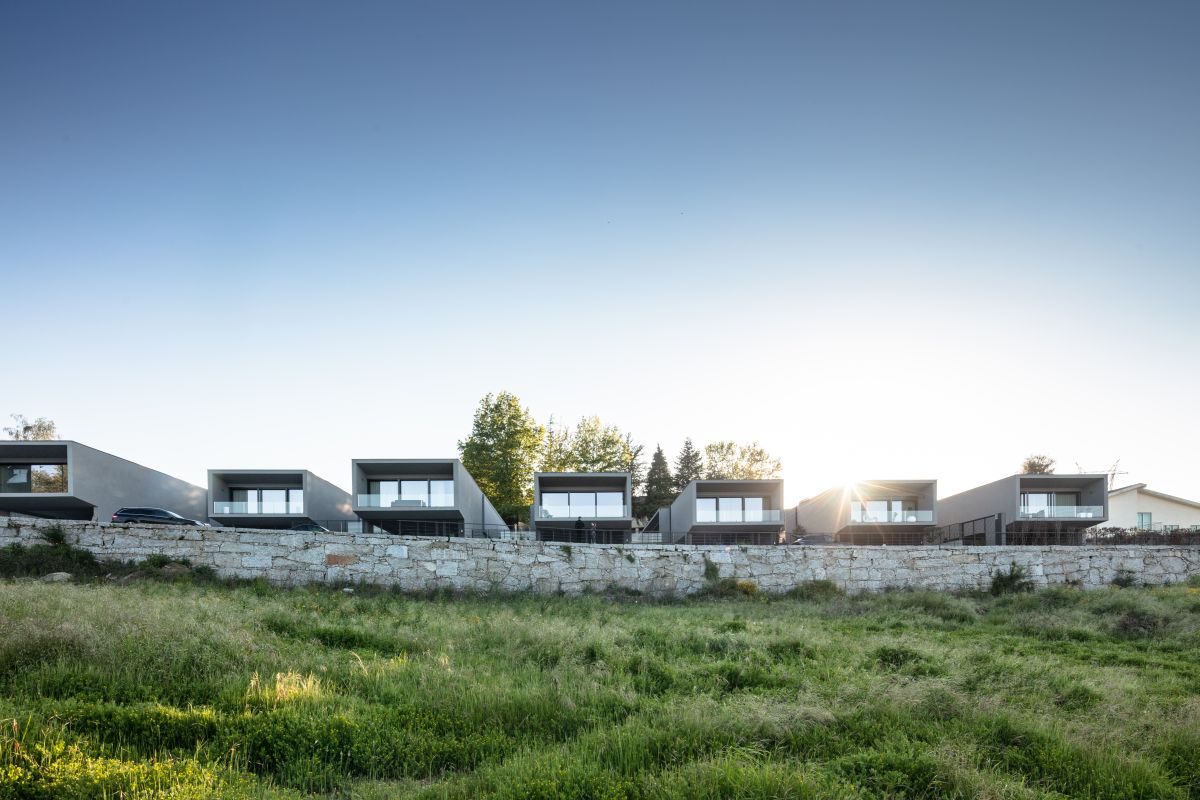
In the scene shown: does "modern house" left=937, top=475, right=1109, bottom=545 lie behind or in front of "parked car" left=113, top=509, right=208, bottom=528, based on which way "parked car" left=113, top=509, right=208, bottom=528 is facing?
in front

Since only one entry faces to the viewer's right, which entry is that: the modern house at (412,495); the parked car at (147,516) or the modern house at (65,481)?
the parked car

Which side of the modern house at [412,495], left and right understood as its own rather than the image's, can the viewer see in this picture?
front

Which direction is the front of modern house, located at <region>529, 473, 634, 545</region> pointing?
toward the camera

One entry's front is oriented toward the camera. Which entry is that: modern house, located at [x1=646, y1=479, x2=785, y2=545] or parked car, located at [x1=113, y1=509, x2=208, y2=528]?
the modern house

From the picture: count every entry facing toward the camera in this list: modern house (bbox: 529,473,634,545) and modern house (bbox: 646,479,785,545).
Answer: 2

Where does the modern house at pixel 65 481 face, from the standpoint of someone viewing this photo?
facing the viewer and to the left of the viewer
